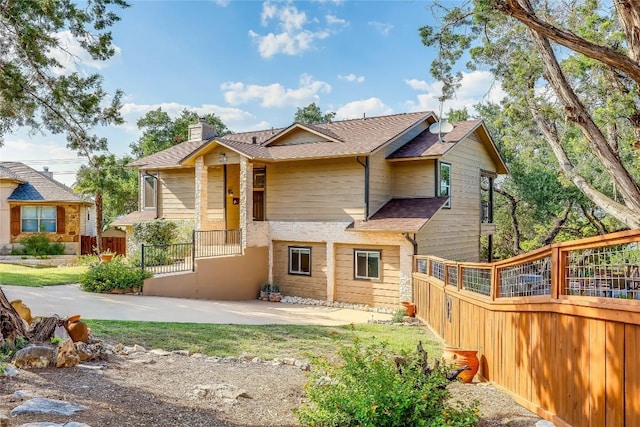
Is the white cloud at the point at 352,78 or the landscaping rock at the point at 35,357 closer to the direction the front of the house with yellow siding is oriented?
the landscaping rock

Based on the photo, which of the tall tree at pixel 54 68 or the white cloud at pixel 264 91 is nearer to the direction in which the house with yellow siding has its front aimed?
the tall tree

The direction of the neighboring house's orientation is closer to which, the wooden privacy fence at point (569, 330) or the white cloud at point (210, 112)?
the wooden privacy fence

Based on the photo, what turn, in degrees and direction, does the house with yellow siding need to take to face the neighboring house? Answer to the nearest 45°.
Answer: approximately 90° to its right

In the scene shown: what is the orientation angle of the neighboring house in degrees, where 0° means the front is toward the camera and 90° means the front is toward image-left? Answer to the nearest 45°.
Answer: approximately 0°

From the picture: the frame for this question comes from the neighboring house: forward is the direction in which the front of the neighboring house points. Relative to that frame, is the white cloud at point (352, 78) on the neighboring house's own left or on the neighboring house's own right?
on the neighboring house's own left

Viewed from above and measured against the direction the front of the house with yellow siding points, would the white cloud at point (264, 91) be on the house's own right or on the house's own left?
on the house's own right
